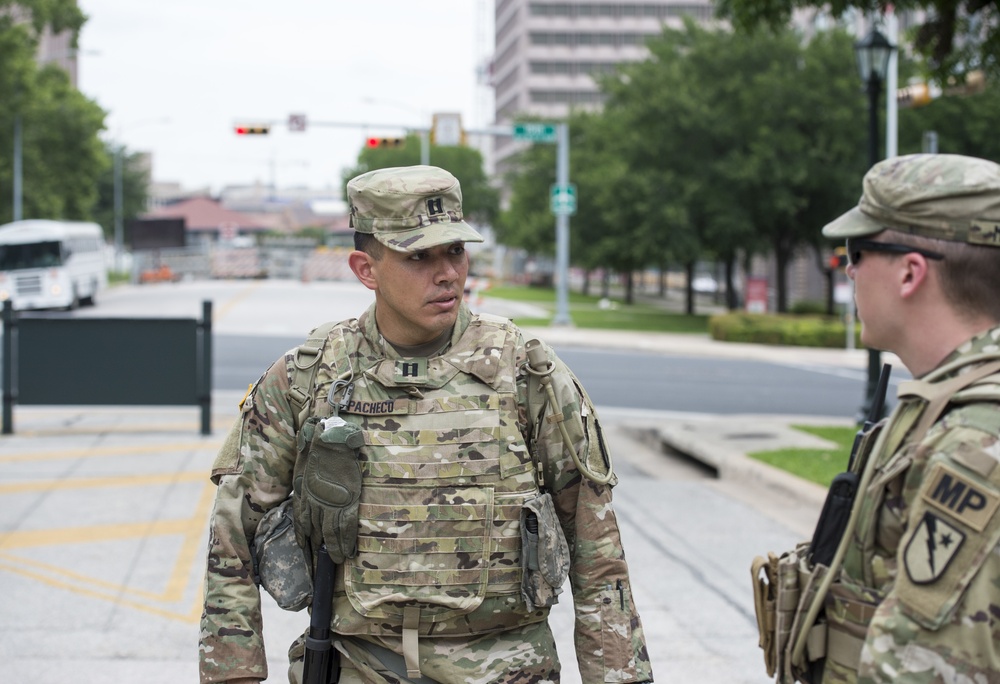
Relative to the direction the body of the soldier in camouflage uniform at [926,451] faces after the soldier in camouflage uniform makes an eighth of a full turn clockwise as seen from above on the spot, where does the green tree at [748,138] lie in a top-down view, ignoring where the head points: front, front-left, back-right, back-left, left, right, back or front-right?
front-right

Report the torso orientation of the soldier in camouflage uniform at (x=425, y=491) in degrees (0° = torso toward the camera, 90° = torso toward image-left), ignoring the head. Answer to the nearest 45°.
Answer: approximately 0°

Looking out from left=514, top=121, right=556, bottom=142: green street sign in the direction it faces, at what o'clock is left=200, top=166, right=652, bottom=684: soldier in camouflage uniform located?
The soldier in camouflage uniform is roughly at 12 o'clock from the green street sign.

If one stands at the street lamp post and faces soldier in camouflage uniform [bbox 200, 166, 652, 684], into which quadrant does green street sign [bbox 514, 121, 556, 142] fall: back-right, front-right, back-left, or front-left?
back-right

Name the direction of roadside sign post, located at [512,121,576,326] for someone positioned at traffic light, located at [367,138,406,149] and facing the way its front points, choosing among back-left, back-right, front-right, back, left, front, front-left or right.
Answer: left

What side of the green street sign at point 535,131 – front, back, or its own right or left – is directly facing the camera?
front

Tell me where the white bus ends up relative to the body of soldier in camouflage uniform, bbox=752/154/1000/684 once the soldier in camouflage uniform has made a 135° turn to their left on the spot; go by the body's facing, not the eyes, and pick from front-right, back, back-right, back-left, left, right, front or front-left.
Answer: back

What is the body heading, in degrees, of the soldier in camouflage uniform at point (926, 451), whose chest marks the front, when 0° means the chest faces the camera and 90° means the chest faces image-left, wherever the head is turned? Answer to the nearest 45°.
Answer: approximately 90°

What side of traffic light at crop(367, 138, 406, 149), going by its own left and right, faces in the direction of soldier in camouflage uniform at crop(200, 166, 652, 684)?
front

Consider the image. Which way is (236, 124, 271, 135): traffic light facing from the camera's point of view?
toward the camera

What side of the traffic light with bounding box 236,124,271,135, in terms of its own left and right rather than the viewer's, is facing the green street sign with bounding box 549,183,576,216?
left

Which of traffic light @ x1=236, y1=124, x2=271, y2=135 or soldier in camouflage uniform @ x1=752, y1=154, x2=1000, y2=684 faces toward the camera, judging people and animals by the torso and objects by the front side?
the traffic light

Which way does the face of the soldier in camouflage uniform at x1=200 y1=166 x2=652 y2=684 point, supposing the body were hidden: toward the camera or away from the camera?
toward the camera

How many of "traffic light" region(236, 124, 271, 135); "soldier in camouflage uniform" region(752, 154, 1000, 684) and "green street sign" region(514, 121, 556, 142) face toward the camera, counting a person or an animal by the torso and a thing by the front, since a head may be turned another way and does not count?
2

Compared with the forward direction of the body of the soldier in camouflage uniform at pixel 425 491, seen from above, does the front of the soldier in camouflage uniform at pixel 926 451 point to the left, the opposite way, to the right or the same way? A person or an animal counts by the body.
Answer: to the right

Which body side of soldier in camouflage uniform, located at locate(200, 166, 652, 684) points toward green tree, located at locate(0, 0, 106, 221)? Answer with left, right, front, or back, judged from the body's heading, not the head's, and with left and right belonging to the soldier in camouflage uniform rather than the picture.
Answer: back

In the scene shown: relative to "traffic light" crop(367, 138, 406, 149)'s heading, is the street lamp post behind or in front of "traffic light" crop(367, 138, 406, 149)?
in front
